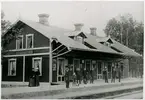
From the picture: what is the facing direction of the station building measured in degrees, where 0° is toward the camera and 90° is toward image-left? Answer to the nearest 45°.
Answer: approximately 315°
